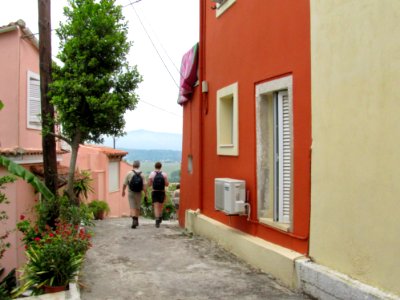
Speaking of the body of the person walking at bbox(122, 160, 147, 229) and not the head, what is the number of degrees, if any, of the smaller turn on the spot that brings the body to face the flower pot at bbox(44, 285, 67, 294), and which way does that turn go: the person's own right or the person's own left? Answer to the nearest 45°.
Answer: approximately 180°

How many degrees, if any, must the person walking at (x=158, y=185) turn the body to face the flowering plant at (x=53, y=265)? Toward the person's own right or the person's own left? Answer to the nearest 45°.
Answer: approximately 180°

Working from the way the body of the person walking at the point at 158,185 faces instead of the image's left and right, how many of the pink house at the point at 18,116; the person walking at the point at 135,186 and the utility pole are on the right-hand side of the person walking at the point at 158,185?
0

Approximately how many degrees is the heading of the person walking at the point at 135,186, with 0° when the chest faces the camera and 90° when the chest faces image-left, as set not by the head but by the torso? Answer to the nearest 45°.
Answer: approximately 180°

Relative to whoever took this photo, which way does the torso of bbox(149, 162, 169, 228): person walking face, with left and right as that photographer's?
facing away from the viewer

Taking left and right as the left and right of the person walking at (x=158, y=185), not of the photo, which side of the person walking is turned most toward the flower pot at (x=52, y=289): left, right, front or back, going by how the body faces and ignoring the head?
back

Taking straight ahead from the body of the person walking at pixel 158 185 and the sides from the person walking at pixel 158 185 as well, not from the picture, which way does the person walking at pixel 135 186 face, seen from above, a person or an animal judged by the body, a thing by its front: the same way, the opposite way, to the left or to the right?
the same way

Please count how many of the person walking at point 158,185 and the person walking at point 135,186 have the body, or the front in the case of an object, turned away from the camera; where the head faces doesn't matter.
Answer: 2

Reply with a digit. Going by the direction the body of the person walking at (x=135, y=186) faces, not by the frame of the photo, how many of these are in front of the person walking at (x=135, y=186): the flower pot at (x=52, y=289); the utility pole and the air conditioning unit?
0

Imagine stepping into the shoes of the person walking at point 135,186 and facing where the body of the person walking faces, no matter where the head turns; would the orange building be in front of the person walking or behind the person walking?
behind

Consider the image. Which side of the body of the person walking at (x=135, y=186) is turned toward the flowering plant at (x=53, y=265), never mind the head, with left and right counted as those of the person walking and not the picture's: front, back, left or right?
back

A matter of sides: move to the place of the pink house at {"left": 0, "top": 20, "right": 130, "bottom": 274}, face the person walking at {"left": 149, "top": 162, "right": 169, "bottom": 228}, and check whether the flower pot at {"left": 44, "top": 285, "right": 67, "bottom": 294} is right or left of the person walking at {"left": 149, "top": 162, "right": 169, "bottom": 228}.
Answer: right

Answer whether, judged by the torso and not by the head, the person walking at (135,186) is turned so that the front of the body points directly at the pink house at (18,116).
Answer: no

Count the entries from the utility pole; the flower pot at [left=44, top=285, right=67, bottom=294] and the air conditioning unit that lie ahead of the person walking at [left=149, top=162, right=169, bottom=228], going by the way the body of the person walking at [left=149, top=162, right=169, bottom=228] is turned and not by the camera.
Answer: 0
